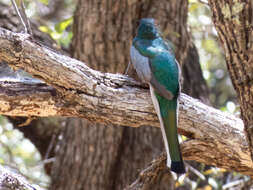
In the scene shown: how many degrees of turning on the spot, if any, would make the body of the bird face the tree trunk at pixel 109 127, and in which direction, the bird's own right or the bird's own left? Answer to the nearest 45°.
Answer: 0° — it already faces it

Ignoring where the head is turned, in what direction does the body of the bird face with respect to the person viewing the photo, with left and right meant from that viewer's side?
facing away from the viewer and to the left of the viewer

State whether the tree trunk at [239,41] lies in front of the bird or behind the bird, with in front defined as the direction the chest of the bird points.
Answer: behind

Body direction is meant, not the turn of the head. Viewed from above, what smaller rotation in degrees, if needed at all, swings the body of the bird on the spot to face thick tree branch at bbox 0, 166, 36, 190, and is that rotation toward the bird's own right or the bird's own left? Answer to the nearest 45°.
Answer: approximately 90° to the bird's own left

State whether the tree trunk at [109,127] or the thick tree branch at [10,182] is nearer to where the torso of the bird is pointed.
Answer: the tree trunk

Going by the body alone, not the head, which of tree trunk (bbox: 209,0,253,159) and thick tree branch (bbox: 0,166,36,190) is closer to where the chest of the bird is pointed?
the thick tree branch
